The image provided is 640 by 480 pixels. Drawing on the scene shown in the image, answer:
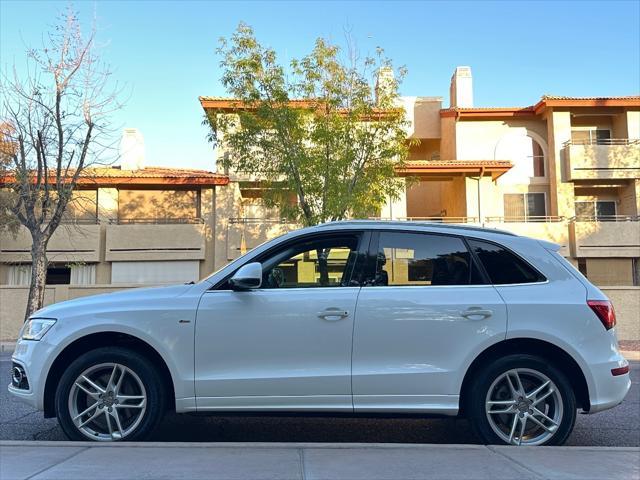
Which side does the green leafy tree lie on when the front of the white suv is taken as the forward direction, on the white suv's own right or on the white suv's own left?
on the white suv's own right

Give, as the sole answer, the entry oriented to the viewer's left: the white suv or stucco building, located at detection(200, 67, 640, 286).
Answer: the white suv

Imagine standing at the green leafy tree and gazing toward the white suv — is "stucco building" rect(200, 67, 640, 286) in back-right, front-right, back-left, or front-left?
back-left

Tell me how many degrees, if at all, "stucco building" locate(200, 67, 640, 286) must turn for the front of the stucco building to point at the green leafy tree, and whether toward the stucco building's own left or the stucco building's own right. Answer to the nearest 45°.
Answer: approximately 45° to the stucco building's own right

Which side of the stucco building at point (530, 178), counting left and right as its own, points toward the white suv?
front

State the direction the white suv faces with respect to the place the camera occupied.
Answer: facing to the left of the viewer

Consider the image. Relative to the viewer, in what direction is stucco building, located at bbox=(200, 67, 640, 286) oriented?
toward the camera

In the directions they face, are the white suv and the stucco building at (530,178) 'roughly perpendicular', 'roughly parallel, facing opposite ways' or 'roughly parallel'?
roughly perpendicular

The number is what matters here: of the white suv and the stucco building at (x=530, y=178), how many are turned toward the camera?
1

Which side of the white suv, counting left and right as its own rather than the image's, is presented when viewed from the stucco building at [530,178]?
right
